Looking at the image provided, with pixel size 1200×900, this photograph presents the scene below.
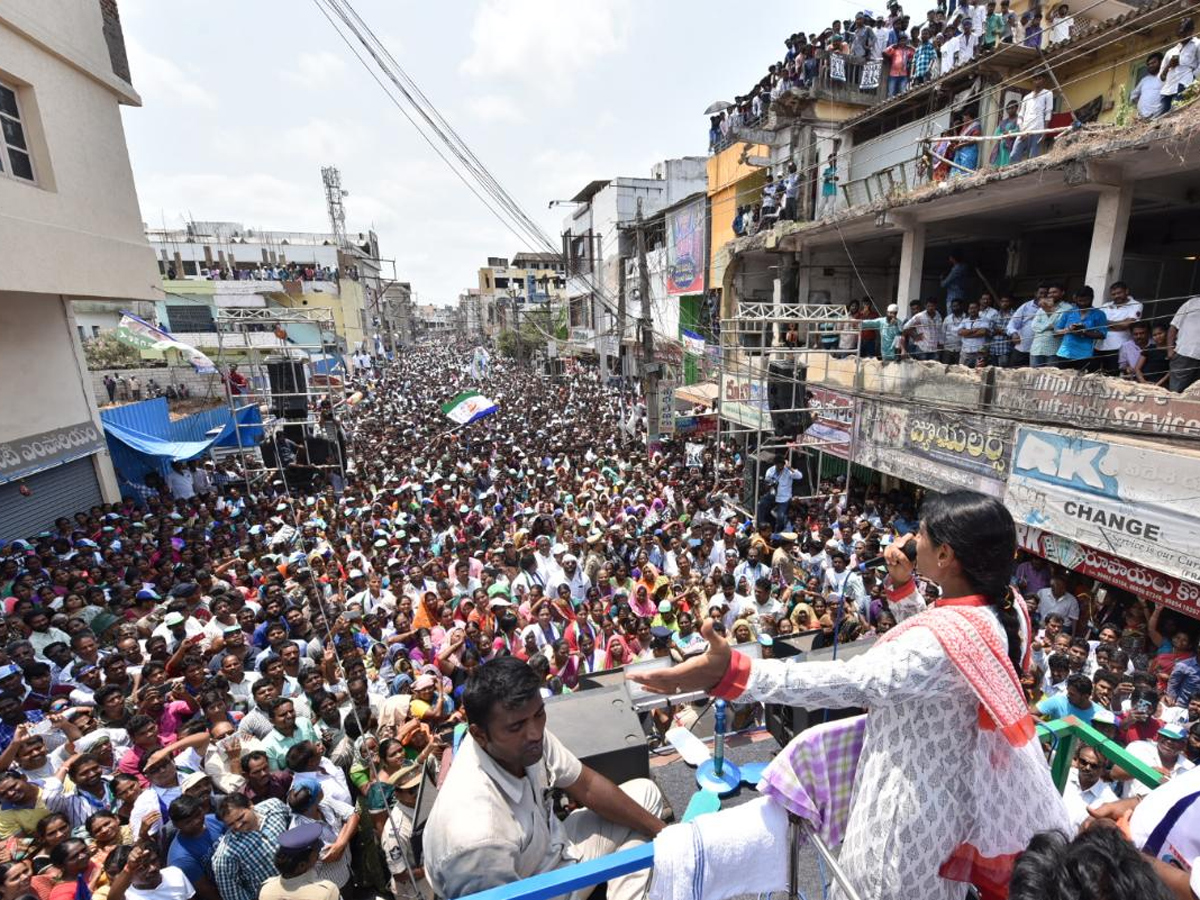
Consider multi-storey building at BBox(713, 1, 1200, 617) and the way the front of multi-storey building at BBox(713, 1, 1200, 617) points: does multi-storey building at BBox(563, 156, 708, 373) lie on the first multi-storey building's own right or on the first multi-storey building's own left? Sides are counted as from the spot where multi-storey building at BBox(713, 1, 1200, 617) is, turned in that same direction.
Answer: on the first multi-storey building's own right

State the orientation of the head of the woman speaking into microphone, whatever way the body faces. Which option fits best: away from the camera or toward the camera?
away from the camera

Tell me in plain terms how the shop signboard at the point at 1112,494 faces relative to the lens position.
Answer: facing the viewer and to the left of the viewer

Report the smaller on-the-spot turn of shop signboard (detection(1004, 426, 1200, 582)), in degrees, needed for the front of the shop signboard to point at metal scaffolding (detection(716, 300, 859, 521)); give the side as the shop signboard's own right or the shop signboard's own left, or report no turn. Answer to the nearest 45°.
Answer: approximately 90° to the shop signboard's own right

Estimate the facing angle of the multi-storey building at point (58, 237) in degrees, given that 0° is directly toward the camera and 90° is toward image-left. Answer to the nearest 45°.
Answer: approximately 315°

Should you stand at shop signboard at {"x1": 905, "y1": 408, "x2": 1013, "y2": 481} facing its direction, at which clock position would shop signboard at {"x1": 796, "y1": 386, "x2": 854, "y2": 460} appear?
shop signboard at {"x1": 796, "y1": 386, "x2": 854, "y2": 460} is roughly at 3 o'clock from shop signboard at {"x1": 905, "y1": 408, "x2": 1013, "y2": 481}.

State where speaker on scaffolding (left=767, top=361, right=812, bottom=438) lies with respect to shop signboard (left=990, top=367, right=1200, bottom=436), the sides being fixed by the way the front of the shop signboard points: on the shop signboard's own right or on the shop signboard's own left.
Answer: on the shop signboard's own right

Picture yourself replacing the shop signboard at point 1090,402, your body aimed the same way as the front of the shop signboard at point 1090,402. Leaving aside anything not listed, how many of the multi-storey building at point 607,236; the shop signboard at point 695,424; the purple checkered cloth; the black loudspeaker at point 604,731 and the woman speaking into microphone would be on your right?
2

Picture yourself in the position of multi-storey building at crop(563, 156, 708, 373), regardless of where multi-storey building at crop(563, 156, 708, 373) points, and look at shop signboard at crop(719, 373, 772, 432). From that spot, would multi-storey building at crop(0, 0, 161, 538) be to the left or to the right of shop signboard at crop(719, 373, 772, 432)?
right

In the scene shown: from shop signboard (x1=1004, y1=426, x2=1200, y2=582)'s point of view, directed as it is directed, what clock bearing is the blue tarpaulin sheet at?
The blue tarpaulin sheet is roughly at 1 o'clock from the shop signboard.

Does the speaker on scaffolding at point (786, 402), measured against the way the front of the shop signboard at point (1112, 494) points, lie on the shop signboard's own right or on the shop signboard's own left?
on the shop signboard's own right

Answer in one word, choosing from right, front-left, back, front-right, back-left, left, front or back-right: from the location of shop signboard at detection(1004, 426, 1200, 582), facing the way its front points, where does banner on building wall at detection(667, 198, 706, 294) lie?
right

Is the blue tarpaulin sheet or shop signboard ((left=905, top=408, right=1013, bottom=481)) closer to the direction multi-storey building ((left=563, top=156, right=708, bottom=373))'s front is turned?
the blue tarpaulin sheet
